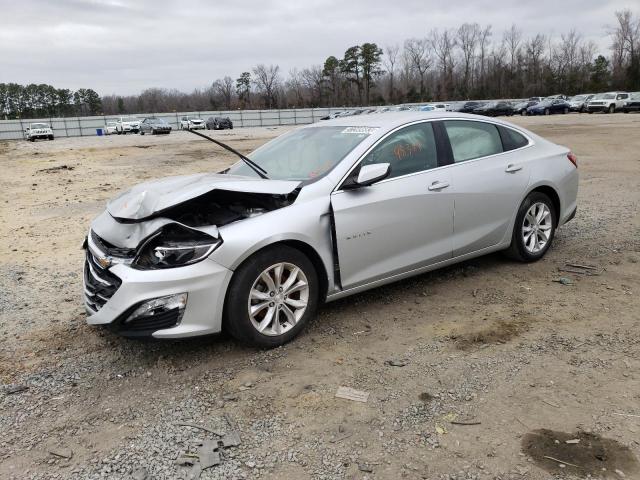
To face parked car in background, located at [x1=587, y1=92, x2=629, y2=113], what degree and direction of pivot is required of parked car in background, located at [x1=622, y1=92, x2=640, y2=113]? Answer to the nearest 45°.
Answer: approximately 45° to its right

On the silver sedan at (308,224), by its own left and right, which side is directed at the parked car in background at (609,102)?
back

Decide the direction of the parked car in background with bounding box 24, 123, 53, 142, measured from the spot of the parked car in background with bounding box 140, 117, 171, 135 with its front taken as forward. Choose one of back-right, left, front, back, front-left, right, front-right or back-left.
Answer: back-right

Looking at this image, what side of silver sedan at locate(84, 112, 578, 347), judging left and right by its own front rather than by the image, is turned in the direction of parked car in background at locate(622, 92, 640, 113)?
back

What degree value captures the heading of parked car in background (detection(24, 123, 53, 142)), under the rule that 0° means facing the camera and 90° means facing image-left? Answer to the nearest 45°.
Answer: approximately 315°

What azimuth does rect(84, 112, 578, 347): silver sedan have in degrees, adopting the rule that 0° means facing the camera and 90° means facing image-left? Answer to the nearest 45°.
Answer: approximately 45°
